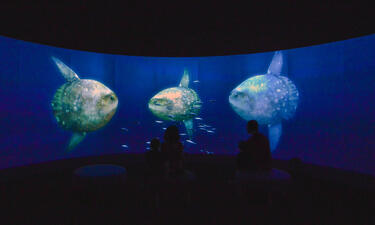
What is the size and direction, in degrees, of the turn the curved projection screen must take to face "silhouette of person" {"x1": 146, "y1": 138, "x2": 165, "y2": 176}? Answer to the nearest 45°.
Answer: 0° — it already faces them

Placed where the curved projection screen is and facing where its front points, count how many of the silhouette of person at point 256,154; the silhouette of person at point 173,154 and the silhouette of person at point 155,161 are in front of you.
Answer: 3

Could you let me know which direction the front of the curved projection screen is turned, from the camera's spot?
facing the viewer

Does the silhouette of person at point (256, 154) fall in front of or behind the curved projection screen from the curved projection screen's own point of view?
in front

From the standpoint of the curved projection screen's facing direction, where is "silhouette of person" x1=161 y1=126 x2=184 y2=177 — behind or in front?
in front
